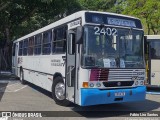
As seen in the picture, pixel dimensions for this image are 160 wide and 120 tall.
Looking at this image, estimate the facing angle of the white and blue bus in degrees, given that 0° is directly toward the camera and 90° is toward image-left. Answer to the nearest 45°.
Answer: approximately 315°

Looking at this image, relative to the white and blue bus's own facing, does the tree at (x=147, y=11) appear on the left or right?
on its left
